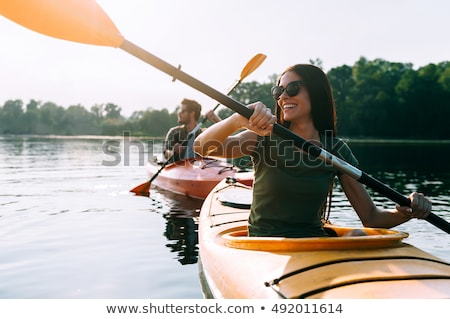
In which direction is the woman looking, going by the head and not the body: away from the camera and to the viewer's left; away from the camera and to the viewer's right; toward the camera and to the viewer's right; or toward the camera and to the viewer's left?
toward the camera and to the viewer's left

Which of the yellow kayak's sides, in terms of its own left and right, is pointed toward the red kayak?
back

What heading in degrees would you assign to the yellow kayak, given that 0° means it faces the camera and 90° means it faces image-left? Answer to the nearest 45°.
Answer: approximately 315°

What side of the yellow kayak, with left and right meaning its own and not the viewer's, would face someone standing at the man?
back

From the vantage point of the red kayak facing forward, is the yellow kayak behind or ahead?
ahead
